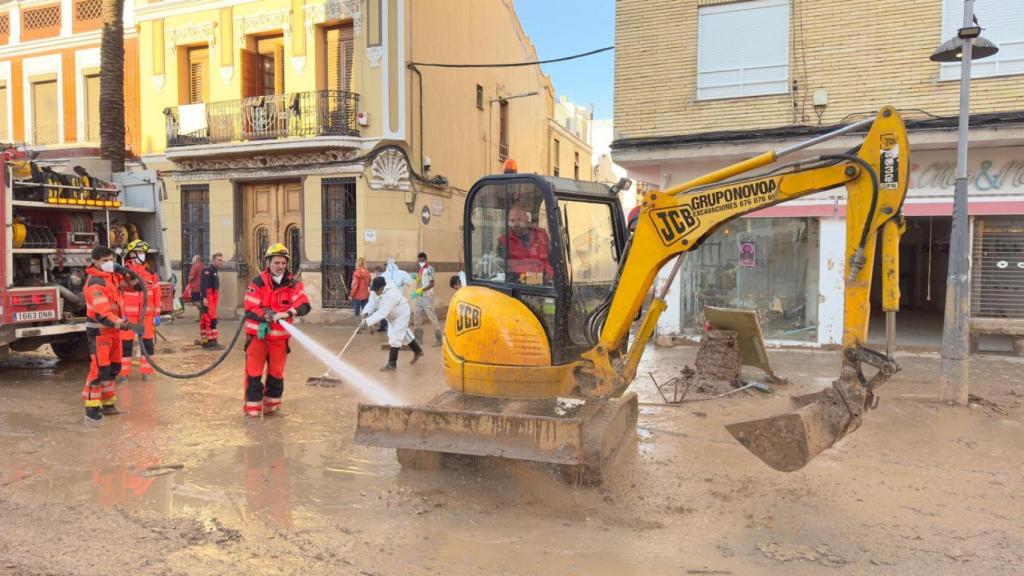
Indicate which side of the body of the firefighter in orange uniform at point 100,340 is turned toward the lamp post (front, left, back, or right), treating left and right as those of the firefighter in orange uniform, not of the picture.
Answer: front

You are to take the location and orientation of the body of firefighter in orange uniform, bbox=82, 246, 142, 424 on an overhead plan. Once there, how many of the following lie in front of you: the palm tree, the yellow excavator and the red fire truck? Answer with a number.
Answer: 1

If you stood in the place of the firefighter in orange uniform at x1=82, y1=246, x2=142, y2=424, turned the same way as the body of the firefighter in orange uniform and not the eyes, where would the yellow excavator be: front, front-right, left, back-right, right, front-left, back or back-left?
front

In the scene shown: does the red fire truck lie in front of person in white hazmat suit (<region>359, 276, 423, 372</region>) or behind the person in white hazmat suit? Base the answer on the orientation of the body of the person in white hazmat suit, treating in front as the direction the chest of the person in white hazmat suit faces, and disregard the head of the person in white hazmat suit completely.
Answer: in front

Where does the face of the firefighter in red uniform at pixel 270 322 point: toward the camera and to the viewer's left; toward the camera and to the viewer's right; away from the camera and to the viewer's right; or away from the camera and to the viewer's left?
toward the camera and to the viewer's right

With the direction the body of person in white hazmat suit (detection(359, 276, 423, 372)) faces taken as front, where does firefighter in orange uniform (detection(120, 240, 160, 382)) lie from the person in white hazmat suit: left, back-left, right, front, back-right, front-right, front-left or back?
front

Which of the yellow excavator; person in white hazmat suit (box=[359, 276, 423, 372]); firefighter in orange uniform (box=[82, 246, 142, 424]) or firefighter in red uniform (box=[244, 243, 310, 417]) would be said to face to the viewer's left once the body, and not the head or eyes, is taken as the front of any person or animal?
the person in white hazmat suit

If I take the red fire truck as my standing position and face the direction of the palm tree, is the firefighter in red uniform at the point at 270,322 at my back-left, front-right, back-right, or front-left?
back-right

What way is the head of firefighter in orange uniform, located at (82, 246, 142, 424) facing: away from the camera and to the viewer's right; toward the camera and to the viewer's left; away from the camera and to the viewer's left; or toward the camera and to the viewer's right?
toward the camera and to the viewer's right

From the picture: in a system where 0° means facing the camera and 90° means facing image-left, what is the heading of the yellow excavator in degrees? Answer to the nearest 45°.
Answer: approximately 315°

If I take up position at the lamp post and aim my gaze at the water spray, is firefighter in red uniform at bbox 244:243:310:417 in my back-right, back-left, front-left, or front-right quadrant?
front-left

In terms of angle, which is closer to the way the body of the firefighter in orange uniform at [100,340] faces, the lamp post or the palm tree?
the lamp post

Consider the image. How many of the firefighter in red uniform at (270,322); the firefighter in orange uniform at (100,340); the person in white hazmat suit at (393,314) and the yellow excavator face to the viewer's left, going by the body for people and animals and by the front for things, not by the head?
1

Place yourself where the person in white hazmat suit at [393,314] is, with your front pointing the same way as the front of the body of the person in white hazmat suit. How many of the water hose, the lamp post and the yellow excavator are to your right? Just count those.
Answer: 0

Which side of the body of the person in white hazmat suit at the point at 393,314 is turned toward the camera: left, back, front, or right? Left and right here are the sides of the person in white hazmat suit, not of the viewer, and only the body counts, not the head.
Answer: left

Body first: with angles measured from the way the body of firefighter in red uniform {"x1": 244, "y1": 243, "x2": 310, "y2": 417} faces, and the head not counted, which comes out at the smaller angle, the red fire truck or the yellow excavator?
the yellow excavator

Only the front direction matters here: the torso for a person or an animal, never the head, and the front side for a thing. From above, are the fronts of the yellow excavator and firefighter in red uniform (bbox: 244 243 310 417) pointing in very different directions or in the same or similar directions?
same or similar directions
